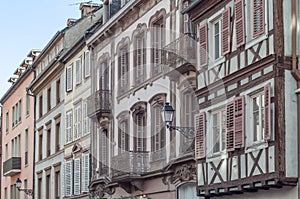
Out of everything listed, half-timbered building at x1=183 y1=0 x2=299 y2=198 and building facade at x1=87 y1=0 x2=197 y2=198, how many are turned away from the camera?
0

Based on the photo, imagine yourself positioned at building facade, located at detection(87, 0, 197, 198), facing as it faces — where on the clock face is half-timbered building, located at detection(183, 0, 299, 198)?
The half-timbered building is roughly at 10 o'clock from the building facade.

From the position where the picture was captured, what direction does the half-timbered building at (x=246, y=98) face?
facing the viewer and to the left of the viewer

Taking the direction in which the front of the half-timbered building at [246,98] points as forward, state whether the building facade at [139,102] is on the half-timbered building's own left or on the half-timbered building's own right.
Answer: on the half-timbered building's own right
